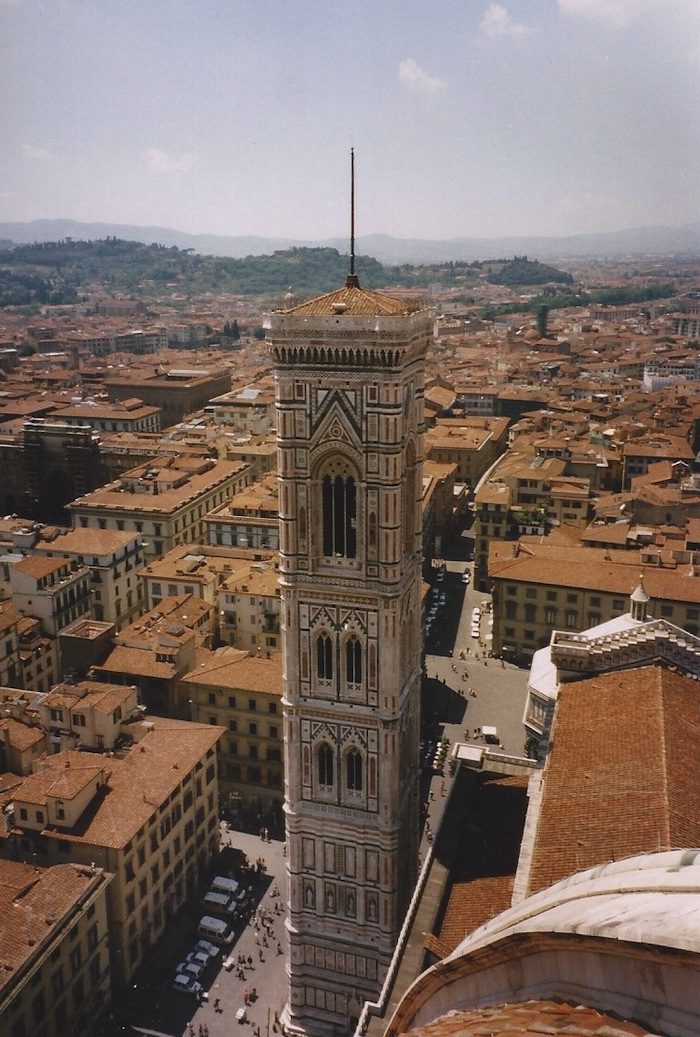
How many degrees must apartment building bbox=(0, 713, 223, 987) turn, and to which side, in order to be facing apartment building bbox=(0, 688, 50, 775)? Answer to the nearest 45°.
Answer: approximately 180°

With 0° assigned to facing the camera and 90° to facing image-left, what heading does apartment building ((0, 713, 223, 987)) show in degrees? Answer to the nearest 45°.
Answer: approximately 315°

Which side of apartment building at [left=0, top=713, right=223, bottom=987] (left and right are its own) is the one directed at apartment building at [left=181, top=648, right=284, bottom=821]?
left
